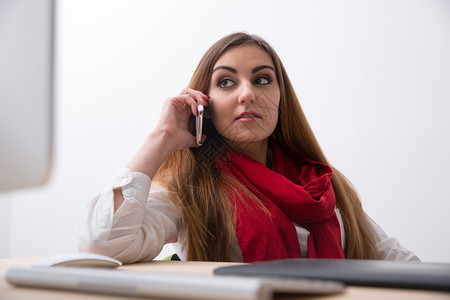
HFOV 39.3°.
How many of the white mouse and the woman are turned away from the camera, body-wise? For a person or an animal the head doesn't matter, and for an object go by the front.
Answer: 0

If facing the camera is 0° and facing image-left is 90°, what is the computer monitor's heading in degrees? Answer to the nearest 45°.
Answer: approximately 225°

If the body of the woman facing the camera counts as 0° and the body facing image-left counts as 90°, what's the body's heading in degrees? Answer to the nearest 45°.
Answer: approximately 315°

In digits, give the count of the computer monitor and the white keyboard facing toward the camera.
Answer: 0

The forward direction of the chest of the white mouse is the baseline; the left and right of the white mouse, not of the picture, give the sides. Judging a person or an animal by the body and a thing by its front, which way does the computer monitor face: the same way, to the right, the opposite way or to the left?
the opposite way
